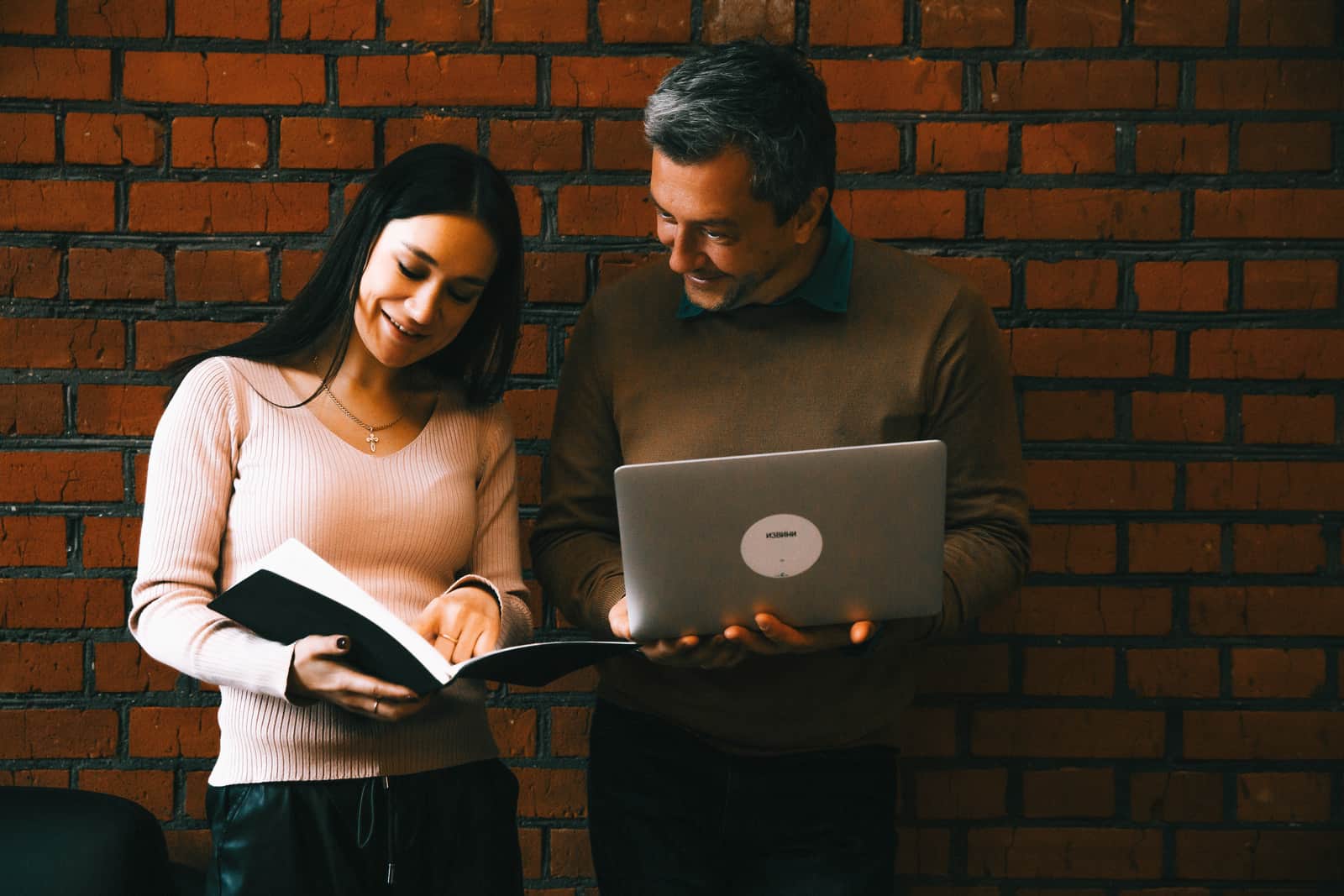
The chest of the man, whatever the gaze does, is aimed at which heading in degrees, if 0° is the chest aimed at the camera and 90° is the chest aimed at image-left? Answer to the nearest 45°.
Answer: approximately 0°
